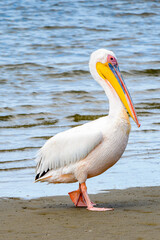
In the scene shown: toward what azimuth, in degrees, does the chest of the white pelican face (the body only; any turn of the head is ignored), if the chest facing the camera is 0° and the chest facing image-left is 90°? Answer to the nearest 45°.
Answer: approximately 270°
